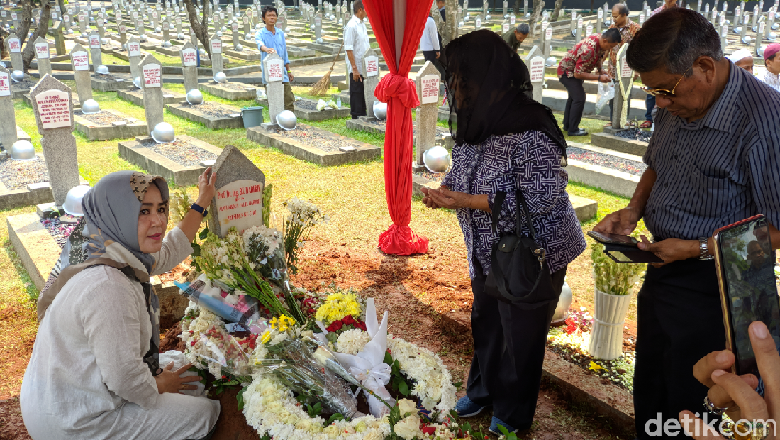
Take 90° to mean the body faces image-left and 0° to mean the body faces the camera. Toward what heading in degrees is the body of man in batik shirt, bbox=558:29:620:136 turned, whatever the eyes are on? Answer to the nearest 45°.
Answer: approximately 270°

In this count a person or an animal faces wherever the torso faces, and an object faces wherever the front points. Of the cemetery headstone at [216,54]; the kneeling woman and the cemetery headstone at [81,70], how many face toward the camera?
2

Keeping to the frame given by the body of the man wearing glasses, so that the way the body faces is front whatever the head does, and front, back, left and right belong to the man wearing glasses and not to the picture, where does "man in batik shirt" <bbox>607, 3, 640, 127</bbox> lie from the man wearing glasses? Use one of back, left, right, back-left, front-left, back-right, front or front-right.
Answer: back-right

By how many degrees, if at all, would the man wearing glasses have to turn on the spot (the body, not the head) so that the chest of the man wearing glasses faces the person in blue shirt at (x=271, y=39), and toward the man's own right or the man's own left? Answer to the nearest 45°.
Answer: approximately 90° to the man's own right

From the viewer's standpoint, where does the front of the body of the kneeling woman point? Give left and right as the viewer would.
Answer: facing to the right of the viewer

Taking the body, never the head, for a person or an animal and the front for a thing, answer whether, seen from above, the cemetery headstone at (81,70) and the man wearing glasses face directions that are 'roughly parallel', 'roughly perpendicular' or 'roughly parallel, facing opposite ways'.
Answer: roughly perpendicular

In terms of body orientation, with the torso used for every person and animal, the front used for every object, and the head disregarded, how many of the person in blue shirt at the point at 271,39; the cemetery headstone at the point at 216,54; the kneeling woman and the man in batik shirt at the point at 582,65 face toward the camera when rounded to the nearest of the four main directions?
2

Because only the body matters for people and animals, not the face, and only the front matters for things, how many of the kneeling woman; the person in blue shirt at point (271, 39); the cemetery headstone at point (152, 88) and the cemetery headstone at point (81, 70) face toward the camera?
3

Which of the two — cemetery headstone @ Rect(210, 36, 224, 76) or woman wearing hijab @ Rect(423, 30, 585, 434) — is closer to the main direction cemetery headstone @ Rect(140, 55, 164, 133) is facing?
the woman wearing hijab
